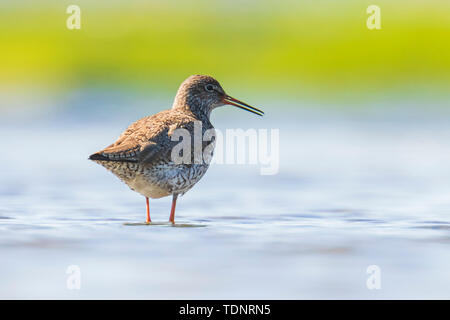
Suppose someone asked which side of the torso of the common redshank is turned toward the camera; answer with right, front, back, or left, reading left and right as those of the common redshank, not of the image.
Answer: right
